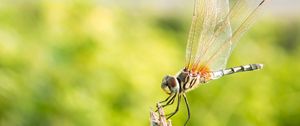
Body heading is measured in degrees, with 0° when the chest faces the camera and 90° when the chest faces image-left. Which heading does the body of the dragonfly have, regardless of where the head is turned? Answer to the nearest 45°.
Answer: approximately 90°
